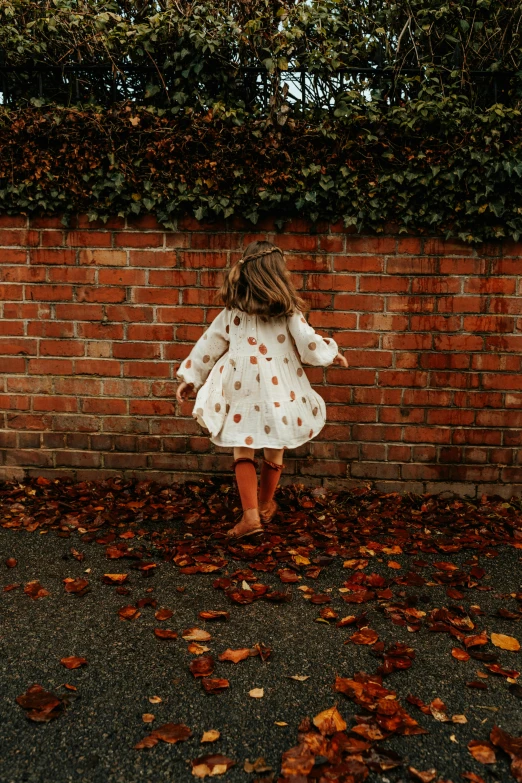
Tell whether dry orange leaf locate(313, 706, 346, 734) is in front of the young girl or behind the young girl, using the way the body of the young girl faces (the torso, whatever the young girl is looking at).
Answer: behind

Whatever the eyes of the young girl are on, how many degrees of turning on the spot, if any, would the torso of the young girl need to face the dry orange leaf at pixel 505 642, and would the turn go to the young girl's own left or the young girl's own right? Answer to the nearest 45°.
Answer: approximately 135° to the young girl's own right

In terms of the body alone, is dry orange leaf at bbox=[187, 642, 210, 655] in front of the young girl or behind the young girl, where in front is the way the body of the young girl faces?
behind

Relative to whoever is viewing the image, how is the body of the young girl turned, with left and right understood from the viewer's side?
facing away from the viewer

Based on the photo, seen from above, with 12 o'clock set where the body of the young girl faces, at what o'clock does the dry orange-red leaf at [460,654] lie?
The dry orange-red leaf is roughly at 5 o'clock from the young girl.

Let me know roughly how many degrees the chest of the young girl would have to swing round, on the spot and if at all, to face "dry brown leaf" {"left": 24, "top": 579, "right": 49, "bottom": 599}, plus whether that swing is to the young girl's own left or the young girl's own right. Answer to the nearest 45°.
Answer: approximately 135° to the young girl's own left

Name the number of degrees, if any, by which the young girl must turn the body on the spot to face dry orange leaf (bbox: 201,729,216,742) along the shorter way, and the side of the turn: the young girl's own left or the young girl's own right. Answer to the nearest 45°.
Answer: approximately 180°

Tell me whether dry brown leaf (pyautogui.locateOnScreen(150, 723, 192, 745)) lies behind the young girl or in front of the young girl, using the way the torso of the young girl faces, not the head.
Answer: behind

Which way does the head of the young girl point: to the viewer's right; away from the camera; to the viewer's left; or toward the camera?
away from the camera

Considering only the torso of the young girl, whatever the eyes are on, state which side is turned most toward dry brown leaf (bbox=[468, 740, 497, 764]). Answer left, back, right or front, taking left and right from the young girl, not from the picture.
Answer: back

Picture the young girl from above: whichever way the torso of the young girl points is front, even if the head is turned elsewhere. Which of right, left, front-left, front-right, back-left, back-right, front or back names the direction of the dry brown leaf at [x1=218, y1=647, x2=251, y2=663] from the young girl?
back

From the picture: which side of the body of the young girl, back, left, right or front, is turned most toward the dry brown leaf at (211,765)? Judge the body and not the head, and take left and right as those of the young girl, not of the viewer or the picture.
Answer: back

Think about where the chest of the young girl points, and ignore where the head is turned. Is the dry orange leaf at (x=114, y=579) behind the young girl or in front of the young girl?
behind

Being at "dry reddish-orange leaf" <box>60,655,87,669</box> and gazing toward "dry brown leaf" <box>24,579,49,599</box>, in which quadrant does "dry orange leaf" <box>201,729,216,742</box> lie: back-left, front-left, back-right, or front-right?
back-right
